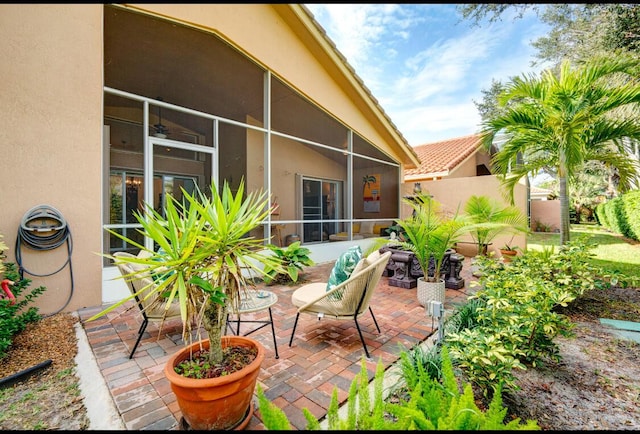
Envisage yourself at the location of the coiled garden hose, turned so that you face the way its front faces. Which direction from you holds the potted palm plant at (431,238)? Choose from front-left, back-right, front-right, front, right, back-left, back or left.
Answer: front-left

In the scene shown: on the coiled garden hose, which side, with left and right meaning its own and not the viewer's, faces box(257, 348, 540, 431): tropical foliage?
front

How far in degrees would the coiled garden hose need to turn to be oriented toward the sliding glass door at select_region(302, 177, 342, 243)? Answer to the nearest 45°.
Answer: approximately 90° to its left

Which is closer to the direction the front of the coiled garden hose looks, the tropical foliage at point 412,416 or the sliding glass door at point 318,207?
the tropical foliage

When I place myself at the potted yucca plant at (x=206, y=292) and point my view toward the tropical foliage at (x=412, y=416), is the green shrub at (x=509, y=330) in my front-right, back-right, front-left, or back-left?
front-left

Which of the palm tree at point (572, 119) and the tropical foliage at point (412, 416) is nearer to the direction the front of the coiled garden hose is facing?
the tropical foliage

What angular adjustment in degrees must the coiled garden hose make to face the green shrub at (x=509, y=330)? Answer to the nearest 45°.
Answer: approximately 45° to its left

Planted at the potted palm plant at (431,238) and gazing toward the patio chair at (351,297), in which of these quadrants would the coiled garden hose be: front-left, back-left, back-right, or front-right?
front-right

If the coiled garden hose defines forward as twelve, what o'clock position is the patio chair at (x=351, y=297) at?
The patio chair is roughly at 11 o'clock from the coiled garden hose.
